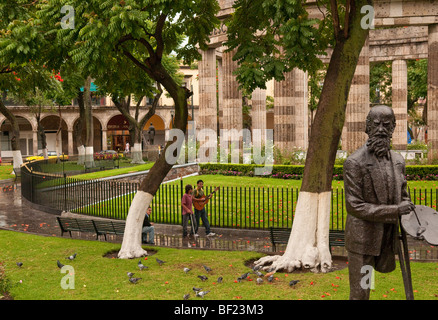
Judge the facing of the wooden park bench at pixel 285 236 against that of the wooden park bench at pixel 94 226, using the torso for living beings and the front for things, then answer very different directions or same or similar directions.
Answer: same or similar directions

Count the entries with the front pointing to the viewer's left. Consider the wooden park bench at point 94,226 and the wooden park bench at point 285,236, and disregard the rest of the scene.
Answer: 0

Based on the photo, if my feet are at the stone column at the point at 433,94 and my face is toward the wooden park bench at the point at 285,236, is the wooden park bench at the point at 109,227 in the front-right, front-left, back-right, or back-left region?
front-right

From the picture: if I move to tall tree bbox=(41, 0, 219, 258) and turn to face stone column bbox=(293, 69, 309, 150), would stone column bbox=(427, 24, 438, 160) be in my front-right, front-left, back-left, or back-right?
front-right
